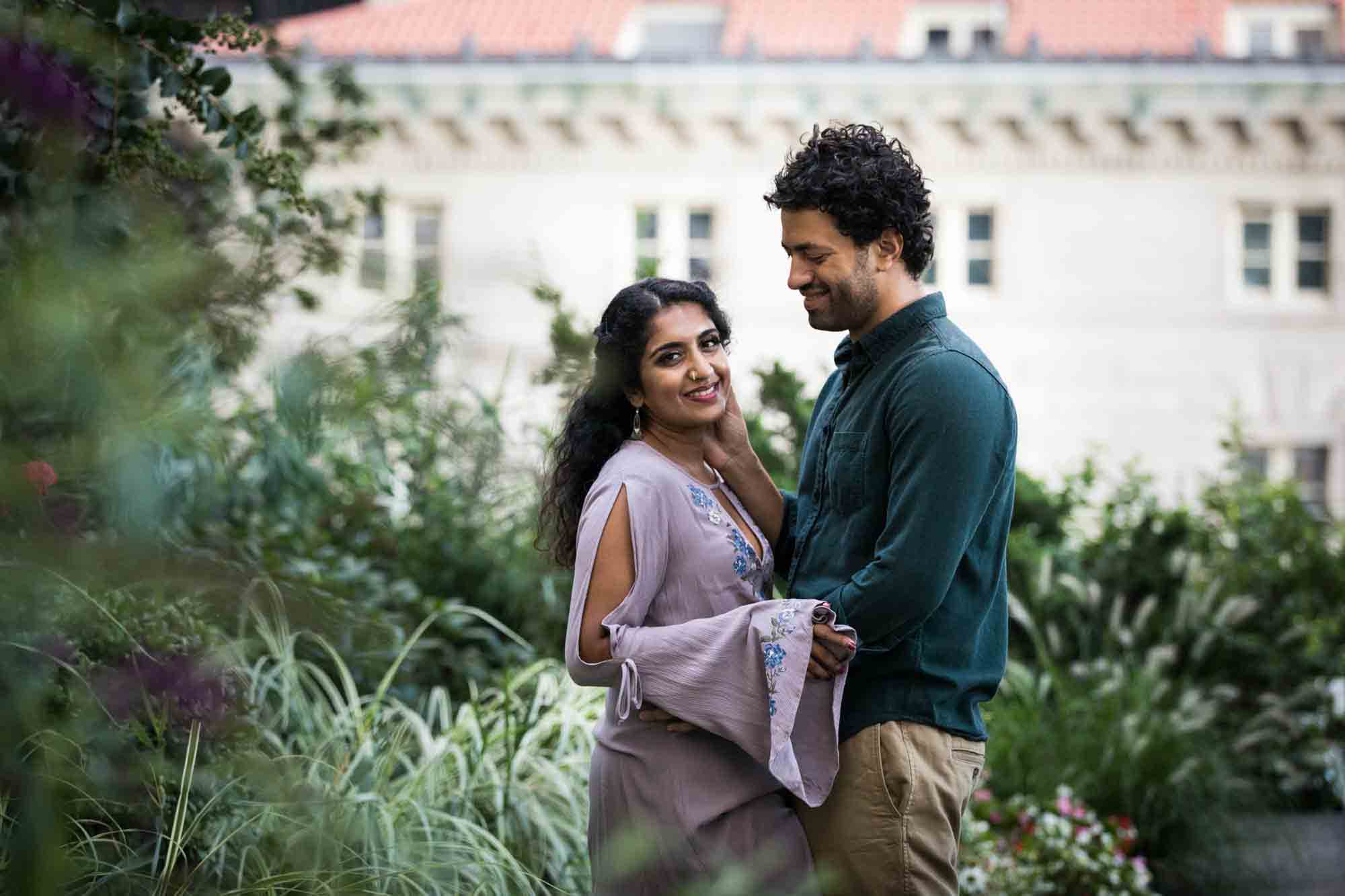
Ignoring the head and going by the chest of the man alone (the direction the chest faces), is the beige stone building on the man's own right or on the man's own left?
on the man's own right

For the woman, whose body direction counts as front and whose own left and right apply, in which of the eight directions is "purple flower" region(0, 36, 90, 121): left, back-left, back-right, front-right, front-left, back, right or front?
right

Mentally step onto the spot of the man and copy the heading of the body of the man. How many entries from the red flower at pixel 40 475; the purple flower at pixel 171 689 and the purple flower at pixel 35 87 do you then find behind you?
0

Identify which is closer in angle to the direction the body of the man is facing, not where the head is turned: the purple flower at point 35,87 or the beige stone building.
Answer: the purple flower

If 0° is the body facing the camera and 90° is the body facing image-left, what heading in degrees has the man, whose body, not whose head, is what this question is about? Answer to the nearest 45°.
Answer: approximately 90°

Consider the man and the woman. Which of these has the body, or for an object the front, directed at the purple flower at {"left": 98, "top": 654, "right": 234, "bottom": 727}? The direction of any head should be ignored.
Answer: the man

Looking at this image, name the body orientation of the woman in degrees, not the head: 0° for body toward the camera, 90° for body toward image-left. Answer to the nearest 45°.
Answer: approximately 315°

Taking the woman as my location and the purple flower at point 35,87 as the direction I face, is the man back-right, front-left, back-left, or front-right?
back-left

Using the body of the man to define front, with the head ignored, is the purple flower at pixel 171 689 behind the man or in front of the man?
in front

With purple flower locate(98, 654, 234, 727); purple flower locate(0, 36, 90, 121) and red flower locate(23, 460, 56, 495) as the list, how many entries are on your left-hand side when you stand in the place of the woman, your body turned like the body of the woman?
0

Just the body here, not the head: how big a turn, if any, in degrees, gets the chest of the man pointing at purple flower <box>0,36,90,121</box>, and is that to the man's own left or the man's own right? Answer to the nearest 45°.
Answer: approximately 45° to the man's own left

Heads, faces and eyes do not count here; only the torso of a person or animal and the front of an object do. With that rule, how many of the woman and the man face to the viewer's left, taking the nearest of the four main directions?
1
